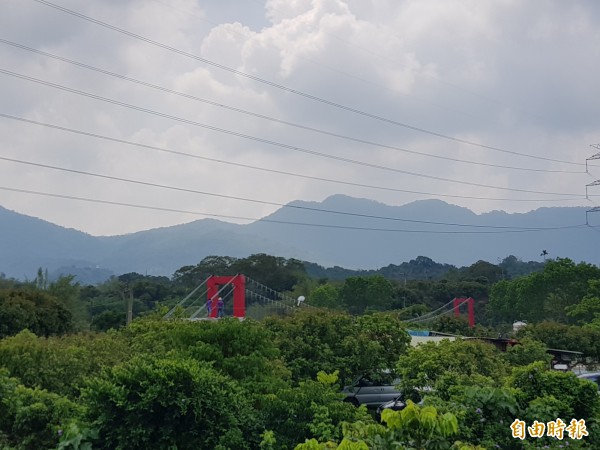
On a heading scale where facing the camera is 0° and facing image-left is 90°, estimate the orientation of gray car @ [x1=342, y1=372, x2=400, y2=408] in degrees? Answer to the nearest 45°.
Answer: approximately 90°

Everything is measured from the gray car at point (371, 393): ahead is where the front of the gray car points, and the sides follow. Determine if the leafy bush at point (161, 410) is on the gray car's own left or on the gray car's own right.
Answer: on the gray car's own left
